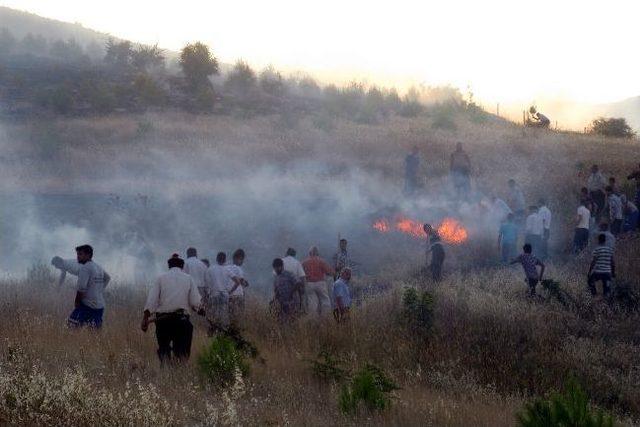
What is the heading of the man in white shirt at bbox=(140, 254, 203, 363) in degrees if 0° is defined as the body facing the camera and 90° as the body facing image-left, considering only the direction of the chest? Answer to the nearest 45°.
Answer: approximately 180°

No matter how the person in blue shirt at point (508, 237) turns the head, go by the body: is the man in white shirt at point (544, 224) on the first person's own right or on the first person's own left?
on the first person's own right

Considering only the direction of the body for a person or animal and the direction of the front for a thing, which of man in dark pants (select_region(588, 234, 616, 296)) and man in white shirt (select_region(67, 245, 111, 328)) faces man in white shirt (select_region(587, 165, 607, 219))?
the man in dark pants

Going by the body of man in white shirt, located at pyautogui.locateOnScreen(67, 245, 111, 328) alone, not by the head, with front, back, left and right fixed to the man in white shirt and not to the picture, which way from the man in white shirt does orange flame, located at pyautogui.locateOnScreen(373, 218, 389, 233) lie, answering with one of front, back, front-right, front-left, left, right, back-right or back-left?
right

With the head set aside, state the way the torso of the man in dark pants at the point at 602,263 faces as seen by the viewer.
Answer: away from the camera

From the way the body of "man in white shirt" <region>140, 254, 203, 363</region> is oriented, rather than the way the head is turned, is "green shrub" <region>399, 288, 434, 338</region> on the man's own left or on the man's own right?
on the man's own right

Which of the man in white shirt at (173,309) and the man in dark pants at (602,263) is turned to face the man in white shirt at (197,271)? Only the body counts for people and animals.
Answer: the man in white shirt at (173,309)

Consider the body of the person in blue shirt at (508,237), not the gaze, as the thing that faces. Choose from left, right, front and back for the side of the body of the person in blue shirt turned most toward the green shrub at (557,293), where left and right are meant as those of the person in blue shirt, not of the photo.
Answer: back

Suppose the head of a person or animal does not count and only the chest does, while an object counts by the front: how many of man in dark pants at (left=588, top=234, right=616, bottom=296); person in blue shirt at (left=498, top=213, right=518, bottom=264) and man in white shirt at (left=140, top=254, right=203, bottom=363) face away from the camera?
3

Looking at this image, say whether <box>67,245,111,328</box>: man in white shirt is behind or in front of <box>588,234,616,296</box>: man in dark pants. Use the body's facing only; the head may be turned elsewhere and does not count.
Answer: behind

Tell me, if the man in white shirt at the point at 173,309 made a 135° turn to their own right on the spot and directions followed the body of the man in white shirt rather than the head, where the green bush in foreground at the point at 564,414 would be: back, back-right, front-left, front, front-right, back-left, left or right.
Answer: front
